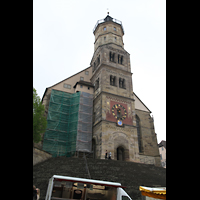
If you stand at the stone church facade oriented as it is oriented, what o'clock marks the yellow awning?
The yellow awning is roughly at 12 o'clock from the stone church facade.

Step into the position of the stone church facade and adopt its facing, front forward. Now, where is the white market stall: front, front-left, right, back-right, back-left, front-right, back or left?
front

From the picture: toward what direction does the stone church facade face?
toward the camera
